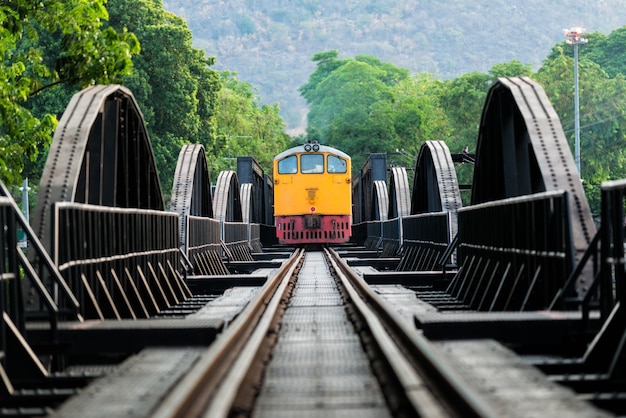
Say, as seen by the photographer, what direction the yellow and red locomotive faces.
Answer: facing the viewer

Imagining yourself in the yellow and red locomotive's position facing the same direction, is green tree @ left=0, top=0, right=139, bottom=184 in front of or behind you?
in front
